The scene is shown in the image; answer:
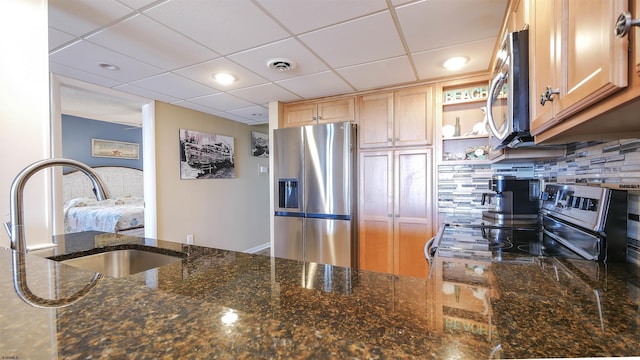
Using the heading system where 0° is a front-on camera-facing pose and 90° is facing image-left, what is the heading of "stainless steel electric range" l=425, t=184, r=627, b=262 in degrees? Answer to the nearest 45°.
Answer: approximately 90°

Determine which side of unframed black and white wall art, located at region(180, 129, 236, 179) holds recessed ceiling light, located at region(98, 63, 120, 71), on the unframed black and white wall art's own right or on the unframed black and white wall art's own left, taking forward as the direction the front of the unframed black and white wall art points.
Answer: on the unframed black and white wall art's own right

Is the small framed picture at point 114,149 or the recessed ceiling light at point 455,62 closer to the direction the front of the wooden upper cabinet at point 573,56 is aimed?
the small framed picture

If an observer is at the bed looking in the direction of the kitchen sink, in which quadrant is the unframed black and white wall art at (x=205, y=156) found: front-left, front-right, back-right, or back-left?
front-left

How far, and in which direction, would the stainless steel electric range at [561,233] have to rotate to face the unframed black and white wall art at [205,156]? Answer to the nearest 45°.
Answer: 0° — it already faces it

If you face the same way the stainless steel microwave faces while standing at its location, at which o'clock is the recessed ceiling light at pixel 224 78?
The recessed ceiling light is roughly at 12 o'clock from the stainless steel microwave.

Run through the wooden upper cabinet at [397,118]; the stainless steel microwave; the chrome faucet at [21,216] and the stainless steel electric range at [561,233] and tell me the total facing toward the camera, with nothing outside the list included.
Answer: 1

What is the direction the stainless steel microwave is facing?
to the viewer's left

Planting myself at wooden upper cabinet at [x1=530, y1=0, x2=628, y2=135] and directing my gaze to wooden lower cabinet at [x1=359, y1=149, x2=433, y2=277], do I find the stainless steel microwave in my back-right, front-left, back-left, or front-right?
front-right

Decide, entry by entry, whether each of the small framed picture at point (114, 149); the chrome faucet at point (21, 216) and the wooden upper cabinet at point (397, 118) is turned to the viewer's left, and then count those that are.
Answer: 0

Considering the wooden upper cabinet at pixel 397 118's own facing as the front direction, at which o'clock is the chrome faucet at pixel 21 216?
The chrome faucet is roughly at 1 o'clock from the wooden upper cabinet.

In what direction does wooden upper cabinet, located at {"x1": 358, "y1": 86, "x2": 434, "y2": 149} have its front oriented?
toward the camera

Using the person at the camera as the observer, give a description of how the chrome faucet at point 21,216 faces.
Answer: facing to the right of the viewer

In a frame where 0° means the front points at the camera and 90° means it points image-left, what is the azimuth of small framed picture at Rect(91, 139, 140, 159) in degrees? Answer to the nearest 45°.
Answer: approximately 315°
